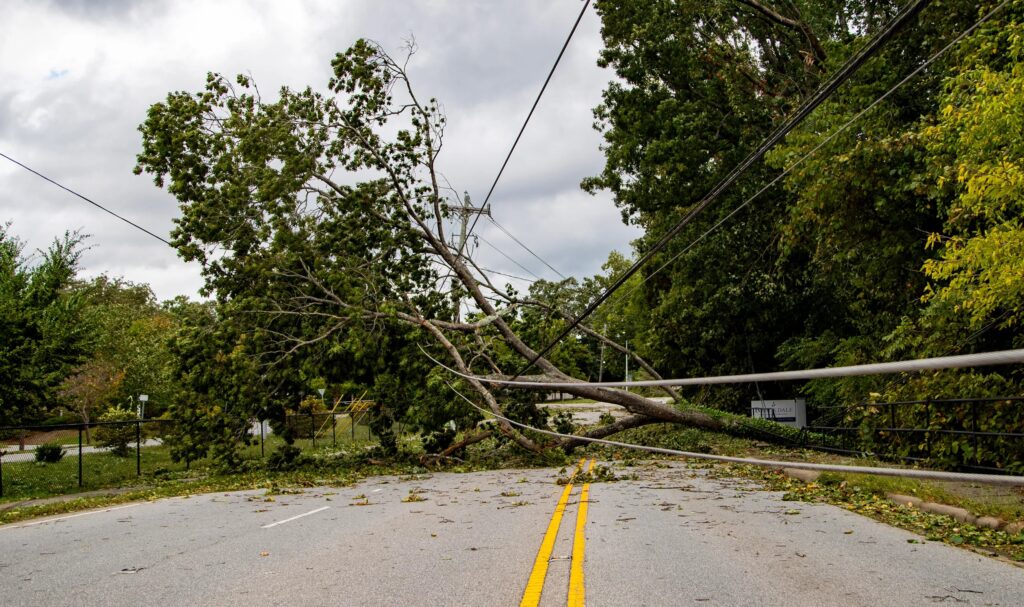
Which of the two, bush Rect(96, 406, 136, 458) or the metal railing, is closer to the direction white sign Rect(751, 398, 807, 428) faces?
the metal railing

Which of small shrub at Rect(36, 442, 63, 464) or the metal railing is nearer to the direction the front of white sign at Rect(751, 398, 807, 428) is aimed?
the metal railing

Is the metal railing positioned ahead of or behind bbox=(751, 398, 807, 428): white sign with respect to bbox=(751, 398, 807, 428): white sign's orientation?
ahead

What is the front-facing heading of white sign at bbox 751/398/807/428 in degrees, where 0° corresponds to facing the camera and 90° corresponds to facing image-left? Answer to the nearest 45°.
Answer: approximately 0°

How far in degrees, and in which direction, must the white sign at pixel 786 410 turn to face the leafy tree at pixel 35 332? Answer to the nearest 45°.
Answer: approximately 45° to its right

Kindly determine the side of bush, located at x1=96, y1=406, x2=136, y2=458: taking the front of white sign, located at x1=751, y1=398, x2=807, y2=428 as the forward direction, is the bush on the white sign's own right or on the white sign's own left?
on the white sign's own right

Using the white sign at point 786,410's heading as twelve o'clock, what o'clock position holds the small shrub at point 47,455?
The small shrub is roughly at 2 o'clock from the white sign.

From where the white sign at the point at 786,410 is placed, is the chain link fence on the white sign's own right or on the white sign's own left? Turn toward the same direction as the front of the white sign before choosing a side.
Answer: on the white sign's own right
